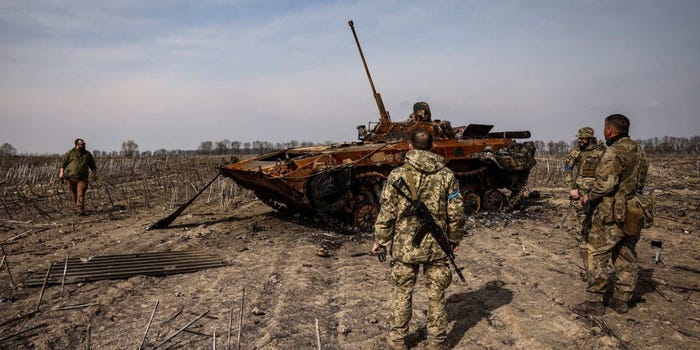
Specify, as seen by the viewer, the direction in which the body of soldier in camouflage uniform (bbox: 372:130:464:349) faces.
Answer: away from the camera

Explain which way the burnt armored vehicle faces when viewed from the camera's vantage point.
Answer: facing the viewer and to the left of the viewer

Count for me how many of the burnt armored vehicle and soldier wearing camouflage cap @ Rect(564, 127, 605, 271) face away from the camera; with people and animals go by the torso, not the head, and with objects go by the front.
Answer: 0

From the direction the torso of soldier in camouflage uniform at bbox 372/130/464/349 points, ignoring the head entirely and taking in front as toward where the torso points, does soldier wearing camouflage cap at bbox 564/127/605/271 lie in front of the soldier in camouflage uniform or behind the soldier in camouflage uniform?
in front

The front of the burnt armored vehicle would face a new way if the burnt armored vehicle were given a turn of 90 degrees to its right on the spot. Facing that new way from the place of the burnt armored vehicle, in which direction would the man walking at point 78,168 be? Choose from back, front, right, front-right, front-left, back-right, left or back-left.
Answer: front-left

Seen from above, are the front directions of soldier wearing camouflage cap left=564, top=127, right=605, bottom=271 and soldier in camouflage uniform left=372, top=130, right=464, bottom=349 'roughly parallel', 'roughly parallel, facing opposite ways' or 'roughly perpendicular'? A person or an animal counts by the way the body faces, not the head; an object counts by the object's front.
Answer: roughly parallel, facing opposite ways

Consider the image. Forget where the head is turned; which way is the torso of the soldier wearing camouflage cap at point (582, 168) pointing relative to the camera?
toward the camera

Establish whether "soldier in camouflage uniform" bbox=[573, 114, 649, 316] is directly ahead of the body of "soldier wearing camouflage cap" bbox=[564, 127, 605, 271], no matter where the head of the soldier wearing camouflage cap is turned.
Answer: yes

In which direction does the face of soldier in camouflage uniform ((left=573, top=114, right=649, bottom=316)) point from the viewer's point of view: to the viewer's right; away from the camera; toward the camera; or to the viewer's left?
to the viewer's left

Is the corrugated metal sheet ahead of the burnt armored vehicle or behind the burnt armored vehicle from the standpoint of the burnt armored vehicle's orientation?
ahead

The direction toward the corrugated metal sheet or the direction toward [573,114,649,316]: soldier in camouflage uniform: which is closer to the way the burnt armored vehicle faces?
the corrugated metal sheet

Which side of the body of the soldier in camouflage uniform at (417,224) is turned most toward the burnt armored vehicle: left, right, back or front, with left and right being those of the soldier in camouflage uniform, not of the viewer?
front

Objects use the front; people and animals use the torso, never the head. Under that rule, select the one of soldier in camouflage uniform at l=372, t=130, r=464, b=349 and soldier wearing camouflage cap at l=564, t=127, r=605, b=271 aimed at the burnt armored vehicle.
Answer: the soldier in camouflage uniform

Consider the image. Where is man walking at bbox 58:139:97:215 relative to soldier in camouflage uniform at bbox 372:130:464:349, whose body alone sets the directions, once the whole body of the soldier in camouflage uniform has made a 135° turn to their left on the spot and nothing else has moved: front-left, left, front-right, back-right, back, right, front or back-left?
right

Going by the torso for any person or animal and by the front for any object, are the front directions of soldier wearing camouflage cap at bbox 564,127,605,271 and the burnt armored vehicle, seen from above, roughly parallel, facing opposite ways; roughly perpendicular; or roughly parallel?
roughly perpendicular
